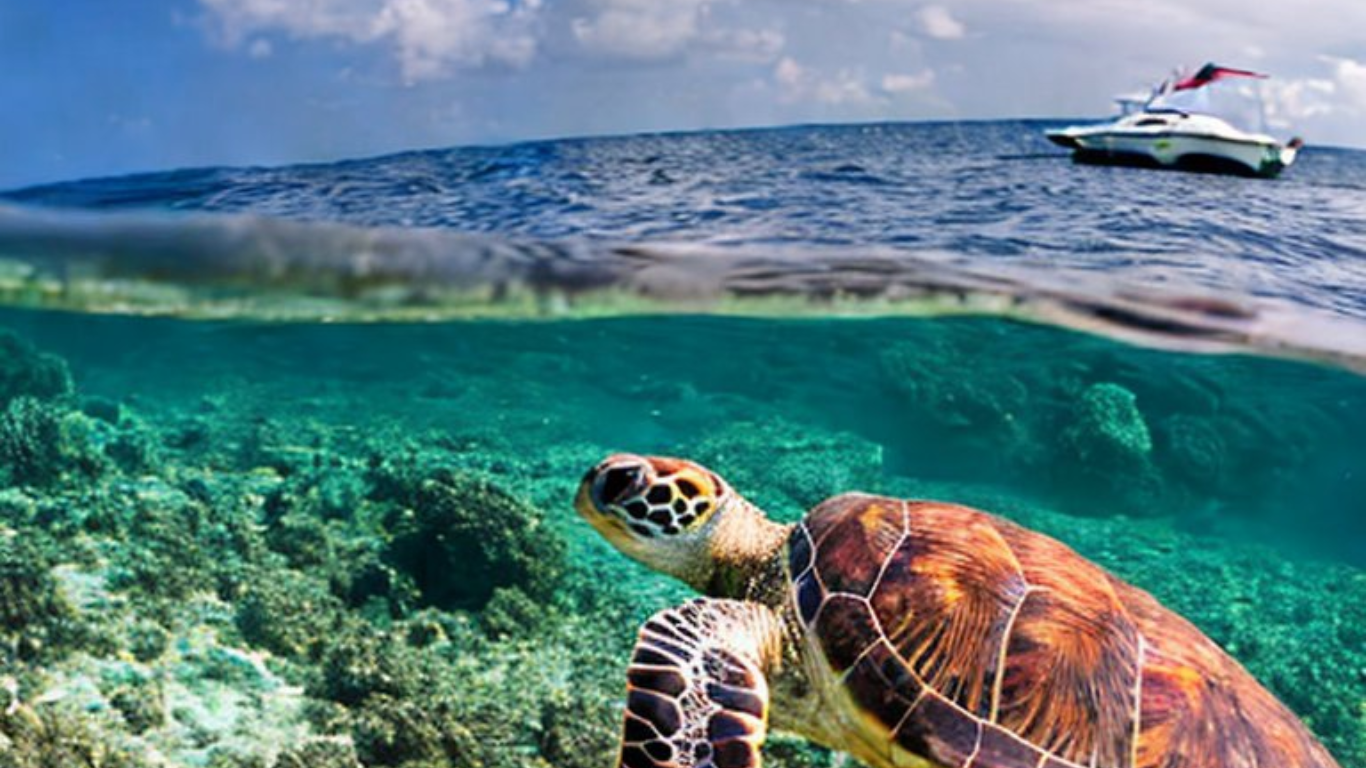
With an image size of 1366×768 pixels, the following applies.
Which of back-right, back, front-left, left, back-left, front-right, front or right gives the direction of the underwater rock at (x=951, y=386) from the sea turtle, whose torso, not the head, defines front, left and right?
right

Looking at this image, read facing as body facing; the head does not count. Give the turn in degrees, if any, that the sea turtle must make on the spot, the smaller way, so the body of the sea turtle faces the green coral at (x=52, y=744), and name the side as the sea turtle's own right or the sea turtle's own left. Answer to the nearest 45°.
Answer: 0° — it already faces it

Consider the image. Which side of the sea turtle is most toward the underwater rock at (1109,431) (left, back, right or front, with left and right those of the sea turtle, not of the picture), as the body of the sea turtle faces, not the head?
right

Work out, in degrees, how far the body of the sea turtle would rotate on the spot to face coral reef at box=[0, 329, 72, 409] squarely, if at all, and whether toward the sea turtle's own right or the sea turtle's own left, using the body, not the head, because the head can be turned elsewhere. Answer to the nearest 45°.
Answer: approximately 45° to the sea turtle's own right

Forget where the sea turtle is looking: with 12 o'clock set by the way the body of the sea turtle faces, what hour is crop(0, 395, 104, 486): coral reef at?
The coral reef is roughly at 1 o'clock from the sea turtle.

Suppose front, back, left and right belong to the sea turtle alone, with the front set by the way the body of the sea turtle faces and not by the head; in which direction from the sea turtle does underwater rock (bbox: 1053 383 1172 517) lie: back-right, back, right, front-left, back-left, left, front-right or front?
right

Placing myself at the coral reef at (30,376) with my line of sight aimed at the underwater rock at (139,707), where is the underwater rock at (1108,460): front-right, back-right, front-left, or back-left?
front-left

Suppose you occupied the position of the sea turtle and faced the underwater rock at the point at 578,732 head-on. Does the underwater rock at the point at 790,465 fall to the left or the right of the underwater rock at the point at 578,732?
right

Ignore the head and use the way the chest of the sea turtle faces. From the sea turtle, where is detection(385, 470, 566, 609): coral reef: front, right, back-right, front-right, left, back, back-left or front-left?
front-right

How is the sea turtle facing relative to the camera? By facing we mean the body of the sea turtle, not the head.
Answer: to the viewer's left

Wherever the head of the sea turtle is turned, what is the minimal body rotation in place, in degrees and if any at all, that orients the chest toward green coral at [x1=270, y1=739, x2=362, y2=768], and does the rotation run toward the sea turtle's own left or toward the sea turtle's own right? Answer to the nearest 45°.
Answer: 0° — it already faces it

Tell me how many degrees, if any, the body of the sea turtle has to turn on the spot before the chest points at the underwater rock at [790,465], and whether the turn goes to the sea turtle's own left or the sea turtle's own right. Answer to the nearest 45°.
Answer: approximately 90° to the sea turtle's own right

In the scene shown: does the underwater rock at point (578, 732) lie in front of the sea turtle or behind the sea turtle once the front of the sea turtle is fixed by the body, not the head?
in front

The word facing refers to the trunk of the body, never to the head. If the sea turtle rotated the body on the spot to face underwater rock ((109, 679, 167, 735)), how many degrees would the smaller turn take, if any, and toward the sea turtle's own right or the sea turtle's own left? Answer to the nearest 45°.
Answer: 0° — it already faces it
